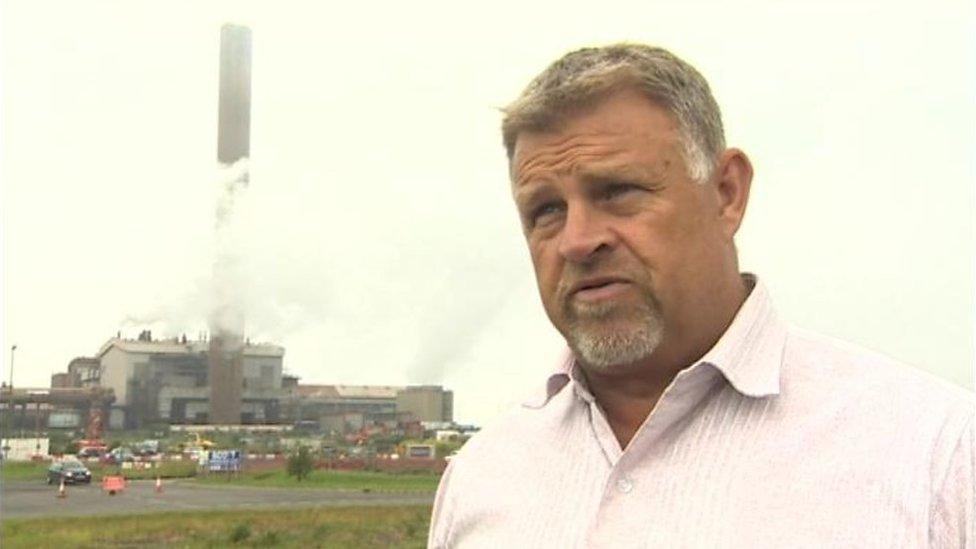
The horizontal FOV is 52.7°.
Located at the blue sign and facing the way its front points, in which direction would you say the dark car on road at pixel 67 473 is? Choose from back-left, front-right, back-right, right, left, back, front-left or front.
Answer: front-right

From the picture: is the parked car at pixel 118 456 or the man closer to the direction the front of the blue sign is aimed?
the man

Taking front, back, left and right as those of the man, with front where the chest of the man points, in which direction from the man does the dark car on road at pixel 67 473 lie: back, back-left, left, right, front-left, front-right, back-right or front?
right

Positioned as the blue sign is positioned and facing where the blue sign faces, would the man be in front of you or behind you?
in front

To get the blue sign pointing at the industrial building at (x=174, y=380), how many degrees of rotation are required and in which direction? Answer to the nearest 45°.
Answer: approximately 180°

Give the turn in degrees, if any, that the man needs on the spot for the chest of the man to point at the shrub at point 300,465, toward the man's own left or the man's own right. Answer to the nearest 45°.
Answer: approximately 90° to the man's own right

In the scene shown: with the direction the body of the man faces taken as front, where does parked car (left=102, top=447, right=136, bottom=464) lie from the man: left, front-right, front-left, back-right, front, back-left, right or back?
right

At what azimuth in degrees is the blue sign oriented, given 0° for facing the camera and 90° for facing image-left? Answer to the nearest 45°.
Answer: approximately 0°

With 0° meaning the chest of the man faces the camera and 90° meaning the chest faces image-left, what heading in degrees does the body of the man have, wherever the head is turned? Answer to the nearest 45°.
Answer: approximately 45°

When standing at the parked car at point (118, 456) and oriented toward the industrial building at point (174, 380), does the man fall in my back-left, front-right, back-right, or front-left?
back-right

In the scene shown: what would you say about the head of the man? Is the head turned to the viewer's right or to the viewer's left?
to the viewer's left
